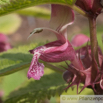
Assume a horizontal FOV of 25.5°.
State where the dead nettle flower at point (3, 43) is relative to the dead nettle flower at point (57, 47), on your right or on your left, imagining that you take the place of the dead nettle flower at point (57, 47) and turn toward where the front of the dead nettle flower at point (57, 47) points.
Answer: on your right

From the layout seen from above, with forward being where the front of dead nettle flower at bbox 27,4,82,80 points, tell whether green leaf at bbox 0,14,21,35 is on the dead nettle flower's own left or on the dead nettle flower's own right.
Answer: on the dead nettle flower's own right

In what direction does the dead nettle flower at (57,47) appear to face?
to the viewer's left
